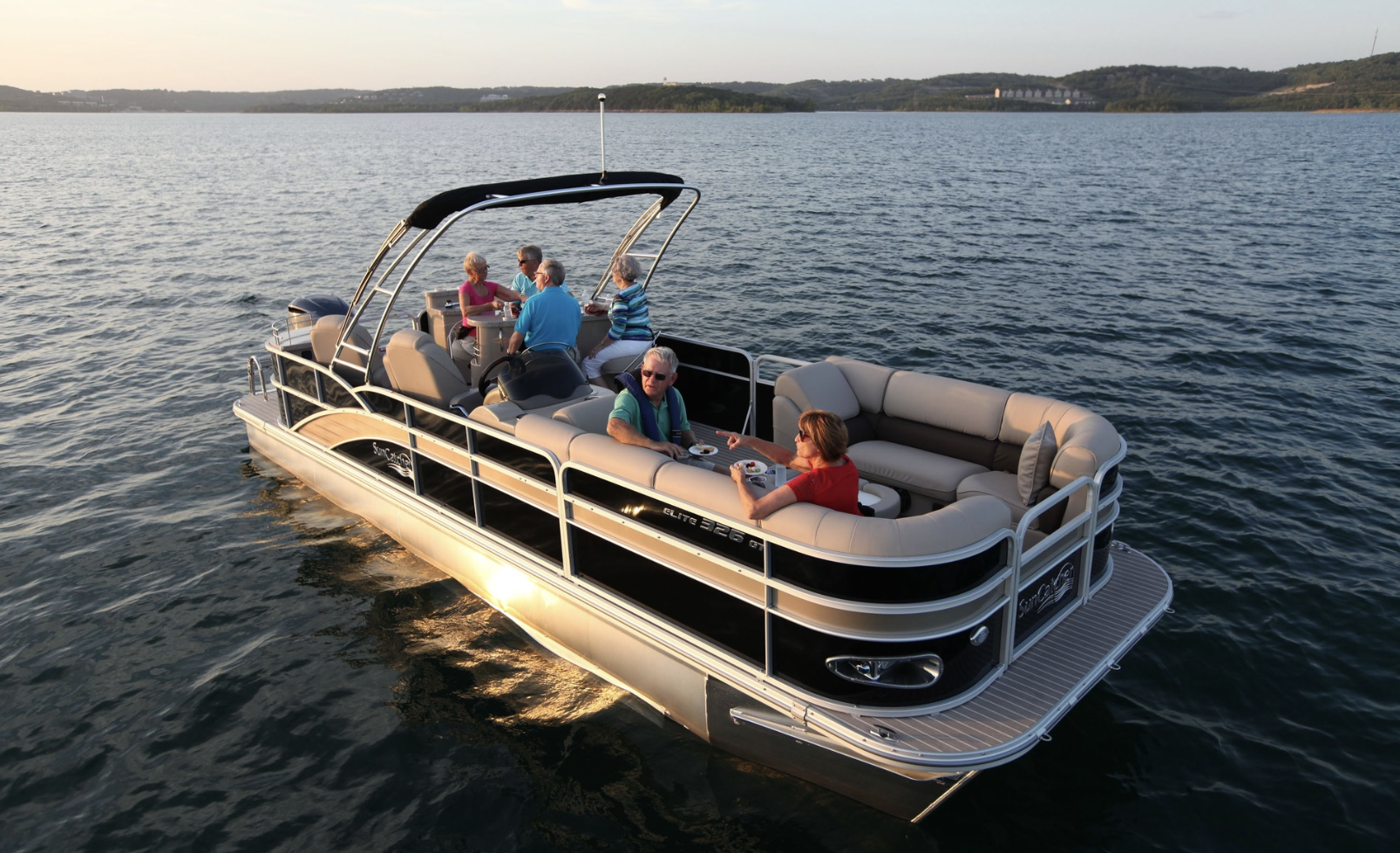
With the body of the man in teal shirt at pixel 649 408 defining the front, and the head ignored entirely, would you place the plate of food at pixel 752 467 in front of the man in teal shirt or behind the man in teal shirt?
in front

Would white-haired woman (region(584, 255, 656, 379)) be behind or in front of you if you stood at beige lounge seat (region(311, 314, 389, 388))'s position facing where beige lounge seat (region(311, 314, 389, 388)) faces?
in front

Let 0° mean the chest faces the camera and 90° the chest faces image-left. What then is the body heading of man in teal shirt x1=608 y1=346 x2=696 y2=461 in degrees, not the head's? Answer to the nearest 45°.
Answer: approximately 315°

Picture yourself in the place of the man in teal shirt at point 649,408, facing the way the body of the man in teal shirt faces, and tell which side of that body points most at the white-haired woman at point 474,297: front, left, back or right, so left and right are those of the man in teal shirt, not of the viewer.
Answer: back

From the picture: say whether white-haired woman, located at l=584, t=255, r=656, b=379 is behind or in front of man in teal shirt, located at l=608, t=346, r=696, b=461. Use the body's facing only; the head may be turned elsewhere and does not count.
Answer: behind

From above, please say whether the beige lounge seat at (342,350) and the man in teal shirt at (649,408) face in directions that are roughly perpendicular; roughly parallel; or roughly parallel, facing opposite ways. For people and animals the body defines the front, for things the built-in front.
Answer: roughly parallel

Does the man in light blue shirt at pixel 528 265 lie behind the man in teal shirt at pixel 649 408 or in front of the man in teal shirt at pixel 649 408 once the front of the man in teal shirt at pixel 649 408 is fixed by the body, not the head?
behind

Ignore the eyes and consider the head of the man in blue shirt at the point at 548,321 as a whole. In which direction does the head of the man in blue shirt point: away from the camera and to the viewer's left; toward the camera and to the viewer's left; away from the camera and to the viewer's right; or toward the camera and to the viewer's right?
away from the camera and to the viewer's left

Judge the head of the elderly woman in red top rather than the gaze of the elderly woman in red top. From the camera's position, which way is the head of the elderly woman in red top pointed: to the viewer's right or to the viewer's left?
to the viewer's left

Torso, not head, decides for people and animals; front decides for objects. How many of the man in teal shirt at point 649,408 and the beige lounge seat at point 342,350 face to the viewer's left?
0
